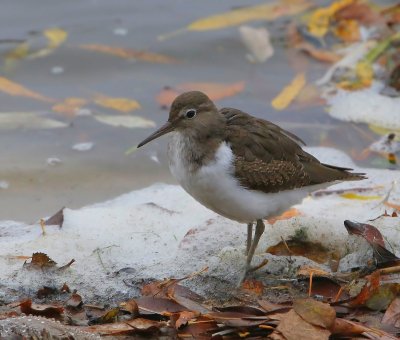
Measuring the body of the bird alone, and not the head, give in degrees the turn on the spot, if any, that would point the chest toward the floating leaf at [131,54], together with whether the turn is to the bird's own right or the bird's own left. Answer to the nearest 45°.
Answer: approximately 90° to the bird's own right

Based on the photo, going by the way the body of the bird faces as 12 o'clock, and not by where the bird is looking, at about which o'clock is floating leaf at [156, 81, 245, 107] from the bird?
The floating leaf is roughly at 3 o'clock from the bird.

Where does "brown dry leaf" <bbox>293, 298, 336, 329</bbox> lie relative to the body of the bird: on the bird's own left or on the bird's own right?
on the bird's own left

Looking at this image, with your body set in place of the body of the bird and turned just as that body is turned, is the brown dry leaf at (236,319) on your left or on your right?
on your left

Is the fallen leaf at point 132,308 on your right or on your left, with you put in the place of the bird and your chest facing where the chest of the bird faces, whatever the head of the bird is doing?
on your left

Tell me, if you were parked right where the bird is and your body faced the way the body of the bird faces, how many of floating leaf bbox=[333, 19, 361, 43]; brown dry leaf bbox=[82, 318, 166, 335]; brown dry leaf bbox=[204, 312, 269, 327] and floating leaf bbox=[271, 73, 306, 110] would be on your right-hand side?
2

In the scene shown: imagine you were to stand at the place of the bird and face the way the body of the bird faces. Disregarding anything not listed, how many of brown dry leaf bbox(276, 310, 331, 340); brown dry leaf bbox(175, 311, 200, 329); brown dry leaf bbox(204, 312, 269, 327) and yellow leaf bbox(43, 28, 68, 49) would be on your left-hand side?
3

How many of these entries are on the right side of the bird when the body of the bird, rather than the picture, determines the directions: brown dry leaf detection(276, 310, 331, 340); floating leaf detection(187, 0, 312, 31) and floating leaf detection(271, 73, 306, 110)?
2

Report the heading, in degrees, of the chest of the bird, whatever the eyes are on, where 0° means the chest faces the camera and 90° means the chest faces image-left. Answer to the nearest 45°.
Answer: approximately 90°

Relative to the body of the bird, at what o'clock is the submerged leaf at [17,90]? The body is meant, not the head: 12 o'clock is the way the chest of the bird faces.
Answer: The submerged leaf is roughly at 2 o'clock from the bird.
